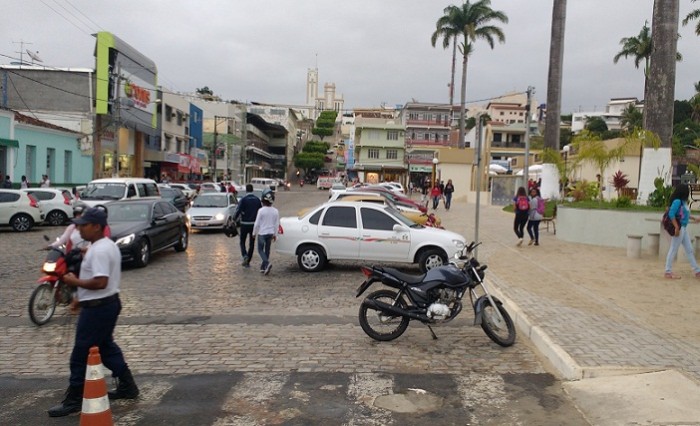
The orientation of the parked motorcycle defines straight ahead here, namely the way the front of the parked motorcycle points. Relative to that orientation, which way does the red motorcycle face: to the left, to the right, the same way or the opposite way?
to the right

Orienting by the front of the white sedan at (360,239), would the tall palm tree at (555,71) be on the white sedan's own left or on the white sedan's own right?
on the white sedan's own left

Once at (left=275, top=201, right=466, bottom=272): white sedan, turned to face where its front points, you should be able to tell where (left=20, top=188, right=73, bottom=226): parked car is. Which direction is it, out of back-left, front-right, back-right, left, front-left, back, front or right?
back-left

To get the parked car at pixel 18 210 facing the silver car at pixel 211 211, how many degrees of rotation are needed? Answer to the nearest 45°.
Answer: approximately 180°

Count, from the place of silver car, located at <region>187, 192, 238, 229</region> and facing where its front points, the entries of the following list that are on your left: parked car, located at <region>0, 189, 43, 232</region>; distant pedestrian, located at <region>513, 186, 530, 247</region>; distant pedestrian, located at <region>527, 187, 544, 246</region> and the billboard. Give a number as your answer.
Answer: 2

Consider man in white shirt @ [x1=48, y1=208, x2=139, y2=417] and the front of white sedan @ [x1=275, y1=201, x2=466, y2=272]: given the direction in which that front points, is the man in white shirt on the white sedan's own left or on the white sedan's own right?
on the white sedan's own right

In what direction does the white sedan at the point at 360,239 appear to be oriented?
to the viewer's right

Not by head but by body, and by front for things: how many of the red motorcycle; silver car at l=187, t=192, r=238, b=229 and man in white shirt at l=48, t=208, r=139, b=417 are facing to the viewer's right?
0

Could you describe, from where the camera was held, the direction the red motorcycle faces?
facing the viewer and to the left of the viewer

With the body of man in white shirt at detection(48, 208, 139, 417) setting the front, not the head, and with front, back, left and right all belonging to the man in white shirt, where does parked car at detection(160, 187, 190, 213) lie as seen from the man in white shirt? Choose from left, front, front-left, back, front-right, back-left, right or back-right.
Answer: right

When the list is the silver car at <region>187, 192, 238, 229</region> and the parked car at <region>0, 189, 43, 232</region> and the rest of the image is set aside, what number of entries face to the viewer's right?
0

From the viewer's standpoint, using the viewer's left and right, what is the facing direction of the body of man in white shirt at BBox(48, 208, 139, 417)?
facing to the left of the viewer

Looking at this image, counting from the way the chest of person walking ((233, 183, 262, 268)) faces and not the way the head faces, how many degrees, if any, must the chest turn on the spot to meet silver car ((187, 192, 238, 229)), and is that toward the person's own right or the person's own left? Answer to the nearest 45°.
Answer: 0° — they already face it

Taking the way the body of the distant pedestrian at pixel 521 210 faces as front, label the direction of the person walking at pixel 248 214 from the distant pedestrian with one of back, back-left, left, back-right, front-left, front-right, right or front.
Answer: back-left

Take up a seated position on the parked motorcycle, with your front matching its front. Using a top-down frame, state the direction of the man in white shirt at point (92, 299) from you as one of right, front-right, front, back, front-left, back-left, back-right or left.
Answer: back-right

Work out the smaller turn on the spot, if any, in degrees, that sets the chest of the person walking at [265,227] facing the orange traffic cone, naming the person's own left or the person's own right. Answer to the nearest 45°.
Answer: approximately 180°

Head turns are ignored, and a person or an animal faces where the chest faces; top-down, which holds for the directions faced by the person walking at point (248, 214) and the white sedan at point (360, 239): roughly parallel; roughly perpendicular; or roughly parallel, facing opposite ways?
roughly perpendicular

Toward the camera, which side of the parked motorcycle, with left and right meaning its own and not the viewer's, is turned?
right

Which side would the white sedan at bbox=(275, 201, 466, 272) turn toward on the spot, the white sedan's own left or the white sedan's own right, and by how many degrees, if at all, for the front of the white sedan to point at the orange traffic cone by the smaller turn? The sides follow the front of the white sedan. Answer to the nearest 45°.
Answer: approximately 90° to the white sedan's own right

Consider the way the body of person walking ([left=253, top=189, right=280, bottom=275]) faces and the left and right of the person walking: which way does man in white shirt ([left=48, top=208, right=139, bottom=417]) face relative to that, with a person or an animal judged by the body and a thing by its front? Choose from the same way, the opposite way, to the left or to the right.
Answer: to the left
